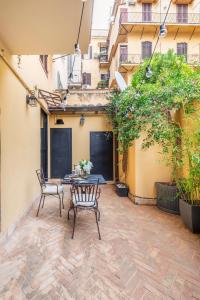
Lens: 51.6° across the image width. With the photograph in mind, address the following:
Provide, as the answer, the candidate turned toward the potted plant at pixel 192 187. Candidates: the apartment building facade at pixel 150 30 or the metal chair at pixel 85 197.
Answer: the apartment building facade

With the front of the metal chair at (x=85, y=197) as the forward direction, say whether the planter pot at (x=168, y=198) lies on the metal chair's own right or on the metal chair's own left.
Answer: on the metal chair's own right

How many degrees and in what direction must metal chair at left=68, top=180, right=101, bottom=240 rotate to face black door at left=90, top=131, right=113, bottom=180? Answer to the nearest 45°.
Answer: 0° — it already faces it

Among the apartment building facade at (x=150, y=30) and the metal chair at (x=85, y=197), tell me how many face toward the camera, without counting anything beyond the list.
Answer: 1

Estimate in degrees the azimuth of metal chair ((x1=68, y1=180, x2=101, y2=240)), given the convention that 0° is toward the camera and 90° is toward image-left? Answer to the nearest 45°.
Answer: approximately 180°

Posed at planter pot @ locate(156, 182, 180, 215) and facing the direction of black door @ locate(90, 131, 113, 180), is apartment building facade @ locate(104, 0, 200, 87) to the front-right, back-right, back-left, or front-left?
front-right

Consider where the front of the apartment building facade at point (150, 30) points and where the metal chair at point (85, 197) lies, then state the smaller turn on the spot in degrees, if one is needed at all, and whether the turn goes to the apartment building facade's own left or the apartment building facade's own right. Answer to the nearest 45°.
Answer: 0° — it already faces it

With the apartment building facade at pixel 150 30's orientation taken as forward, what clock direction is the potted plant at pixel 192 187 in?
The potted plant is roughly at 12 o'clock from the apartment building facade.

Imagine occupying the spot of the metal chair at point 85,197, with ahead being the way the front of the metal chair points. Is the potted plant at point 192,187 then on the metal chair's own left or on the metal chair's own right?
on the metal chair's own right

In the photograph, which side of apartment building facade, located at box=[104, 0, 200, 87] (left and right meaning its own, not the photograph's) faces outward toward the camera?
front

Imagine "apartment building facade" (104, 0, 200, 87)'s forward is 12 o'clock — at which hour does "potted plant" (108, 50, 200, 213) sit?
The potted plant is roughly at 12 o'clock from the apartment building facade.

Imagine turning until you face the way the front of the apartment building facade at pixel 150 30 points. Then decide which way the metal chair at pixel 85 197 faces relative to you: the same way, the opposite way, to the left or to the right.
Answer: the opposite way

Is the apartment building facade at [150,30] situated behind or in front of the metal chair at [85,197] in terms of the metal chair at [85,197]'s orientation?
in front
